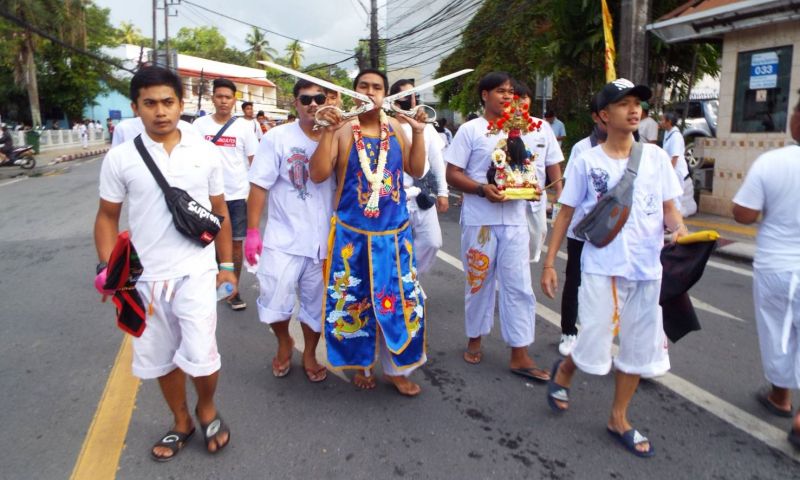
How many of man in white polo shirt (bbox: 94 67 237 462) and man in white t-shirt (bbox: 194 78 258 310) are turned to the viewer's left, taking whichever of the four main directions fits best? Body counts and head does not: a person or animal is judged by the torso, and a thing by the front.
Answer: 0

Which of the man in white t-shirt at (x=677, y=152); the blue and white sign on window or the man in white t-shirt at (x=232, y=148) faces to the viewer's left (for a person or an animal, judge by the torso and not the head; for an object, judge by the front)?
the man in white t-shirt at (x=677, y=152)

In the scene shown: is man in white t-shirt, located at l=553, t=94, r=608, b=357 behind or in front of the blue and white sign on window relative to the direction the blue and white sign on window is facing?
in front

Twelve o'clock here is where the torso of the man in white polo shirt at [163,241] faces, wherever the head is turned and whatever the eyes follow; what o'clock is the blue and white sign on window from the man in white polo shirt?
The blue and white sign on window is roughly at 8 o'clock from the man in white polo shirt.

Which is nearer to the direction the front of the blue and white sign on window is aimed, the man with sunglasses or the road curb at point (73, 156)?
the man with sunglasses

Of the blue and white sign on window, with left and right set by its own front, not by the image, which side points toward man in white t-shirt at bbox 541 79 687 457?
front

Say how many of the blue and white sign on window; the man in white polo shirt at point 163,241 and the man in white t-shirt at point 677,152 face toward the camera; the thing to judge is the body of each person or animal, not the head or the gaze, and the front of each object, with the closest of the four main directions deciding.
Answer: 2

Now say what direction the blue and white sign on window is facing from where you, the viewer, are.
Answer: facing the viewer

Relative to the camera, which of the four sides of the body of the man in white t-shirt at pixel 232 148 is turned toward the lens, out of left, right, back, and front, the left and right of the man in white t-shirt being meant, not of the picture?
front

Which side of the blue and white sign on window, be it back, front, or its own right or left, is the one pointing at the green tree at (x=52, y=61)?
right

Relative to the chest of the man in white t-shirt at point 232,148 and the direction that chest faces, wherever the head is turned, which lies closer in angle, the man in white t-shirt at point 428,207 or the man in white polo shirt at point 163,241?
the man in white polo shirt

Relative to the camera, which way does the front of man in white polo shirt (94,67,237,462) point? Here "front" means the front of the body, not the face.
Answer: toward the camera

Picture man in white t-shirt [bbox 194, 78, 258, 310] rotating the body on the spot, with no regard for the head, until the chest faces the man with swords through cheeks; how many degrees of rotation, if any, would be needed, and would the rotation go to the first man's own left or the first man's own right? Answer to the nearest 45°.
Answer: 0° — they already face them
